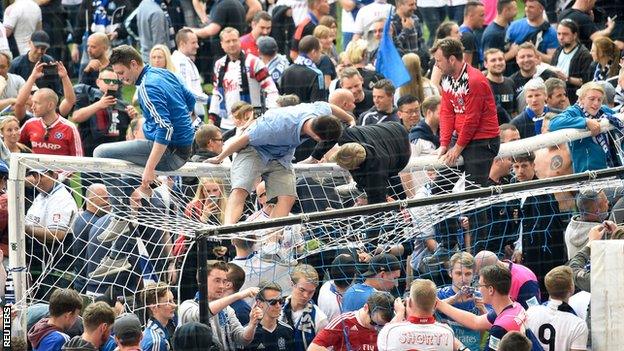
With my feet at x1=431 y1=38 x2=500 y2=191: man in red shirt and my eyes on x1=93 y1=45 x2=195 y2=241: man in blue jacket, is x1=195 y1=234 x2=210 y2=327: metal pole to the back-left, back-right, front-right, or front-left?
front-left

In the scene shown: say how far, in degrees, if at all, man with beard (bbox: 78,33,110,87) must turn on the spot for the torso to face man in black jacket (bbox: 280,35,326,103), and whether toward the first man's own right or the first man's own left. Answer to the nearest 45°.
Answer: approximately 90° to the first man's own left

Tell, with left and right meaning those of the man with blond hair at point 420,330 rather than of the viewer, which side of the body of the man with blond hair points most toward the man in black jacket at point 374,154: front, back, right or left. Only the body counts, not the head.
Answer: front

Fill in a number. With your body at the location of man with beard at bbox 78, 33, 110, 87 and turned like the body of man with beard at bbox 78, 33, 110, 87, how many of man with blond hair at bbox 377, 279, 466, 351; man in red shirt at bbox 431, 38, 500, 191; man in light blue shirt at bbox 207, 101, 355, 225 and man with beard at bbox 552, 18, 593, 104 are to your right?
0

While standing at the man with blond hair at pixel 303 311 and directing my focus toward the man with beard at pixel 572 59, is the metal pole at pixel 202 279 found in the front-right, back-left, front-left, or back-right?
back-left

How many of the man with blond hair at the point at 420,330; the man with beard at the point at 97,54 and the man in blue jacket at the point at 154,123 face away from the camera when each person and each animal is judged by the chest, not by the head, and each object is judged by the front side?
1

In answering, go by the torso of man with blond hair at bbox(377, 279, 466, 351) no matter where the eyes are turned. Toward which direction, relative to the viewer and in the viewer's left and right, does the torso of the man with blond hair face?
facing away from the viewer

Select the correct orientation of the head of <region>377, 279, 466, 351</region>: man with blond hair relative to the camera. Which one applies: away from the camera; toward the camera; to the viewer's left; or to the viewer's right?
away from the camera

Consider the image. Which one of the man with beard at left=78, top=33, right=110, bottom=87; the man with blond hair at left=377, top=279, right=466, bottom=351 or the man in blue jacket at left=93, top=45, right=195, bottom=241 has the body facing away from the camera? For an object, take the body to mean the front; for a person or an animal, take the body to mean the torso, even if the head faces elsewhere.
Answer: the man with blond hair
